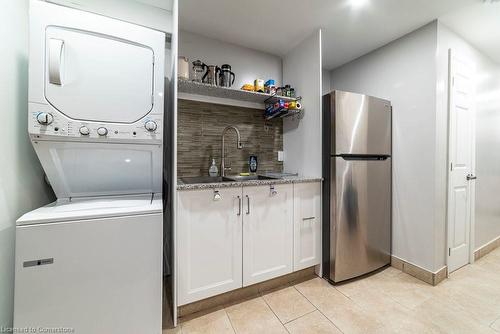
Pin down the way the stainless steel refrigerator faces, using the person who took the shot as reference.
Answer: facing the viewer and to the right of the viewer

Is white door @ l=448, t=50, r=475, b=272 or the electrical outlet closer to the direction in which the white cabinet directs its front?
the white door

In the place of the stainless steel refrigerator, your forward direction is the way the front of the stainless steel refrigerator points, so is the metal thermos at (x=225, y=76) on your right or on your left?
on your right

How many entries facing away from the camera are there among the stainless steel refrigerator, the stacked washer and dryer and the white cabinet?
0

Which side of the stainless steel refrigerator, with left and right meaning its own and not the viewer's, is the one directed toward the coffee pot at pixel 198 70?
right

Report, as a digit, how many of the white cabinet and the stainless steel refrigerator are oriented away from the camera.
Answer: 0

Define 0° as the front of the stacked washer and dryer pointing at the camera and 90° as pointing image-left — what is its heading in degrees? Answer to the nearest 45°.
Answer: approximately 0°

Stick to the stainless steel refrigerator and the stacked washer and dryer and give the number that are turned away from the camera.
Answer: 0

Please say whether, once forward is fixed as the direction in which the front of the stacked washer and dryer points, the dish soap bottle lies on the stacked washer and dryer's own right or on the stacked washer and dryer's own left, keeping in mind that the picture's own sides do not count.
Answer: on the stacked washer and dryer's own left

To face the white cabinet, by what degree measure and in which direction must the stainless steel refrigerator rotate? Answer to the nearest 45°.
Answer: approximately 90° to its right

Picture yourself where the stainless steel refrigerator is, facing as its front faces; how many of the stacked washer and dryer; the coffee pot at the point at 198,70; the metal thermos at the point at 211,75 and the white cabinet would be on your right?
4

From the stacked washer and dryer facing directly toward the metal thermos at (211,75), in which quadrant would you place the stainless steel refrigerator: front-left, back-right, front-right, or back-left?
front-right

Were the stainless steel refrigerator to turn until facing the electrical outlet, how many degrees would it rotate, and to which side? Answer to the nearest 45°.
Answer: approximately 135° to its right
